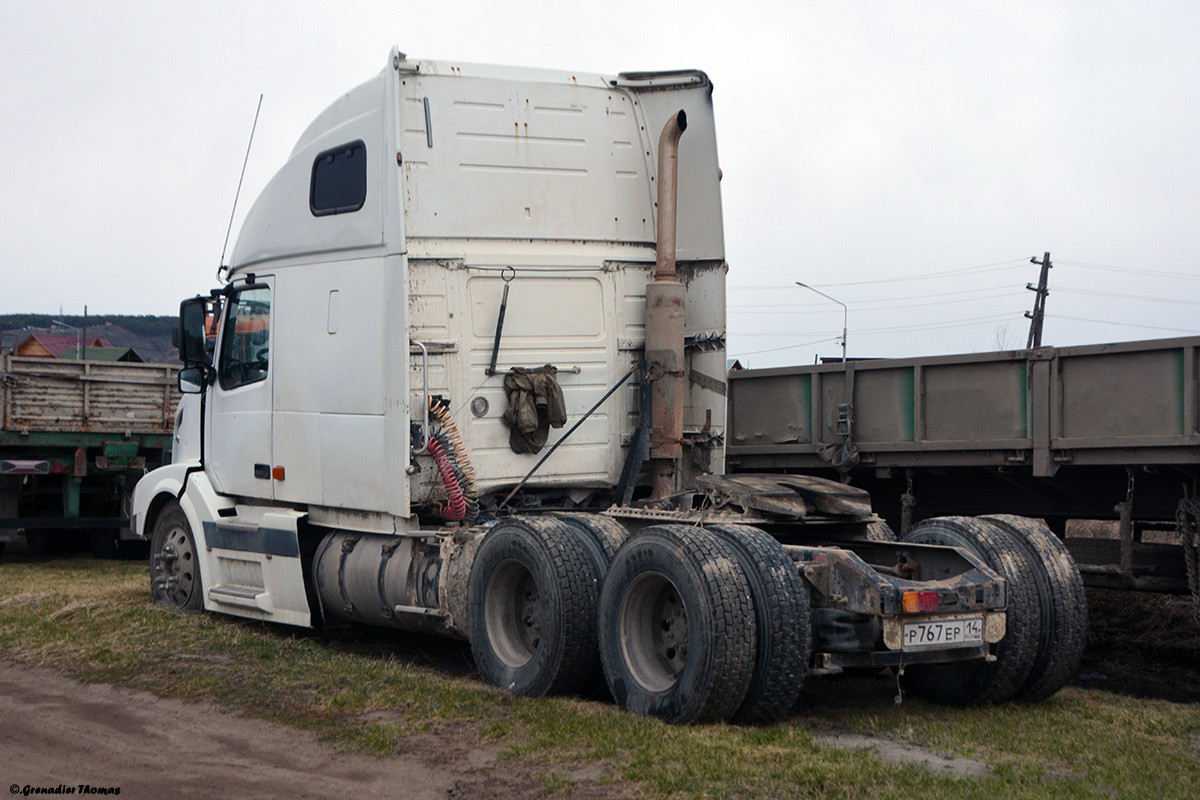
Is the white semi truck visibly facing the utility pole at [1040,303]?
no

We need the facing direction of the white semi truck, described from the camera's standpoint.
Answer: facing away from the viewer and to the left of the viewer

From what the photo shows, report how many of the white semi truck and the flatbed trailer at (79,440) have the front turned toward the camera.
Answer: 0

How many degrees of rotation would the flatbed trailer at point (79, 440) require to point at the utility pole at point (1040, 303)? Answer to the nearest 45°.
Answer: approximately 45° to its right

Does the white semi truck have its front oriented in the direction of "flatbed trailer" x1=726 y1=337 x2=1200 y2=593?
no

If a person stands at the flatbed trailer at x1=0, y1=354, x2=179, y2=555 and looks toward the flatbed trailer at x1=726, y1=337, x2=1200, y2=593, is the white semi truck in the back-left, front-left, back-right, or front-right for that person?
front-right

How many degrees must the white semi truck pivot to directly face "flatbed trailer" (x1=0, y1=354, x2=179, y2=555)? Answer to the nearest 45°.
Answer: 0° — it already faces it

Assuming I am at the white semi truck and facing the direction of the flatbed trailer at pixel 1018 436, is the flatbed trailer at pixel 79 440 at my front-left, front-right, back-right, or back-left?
back-left
